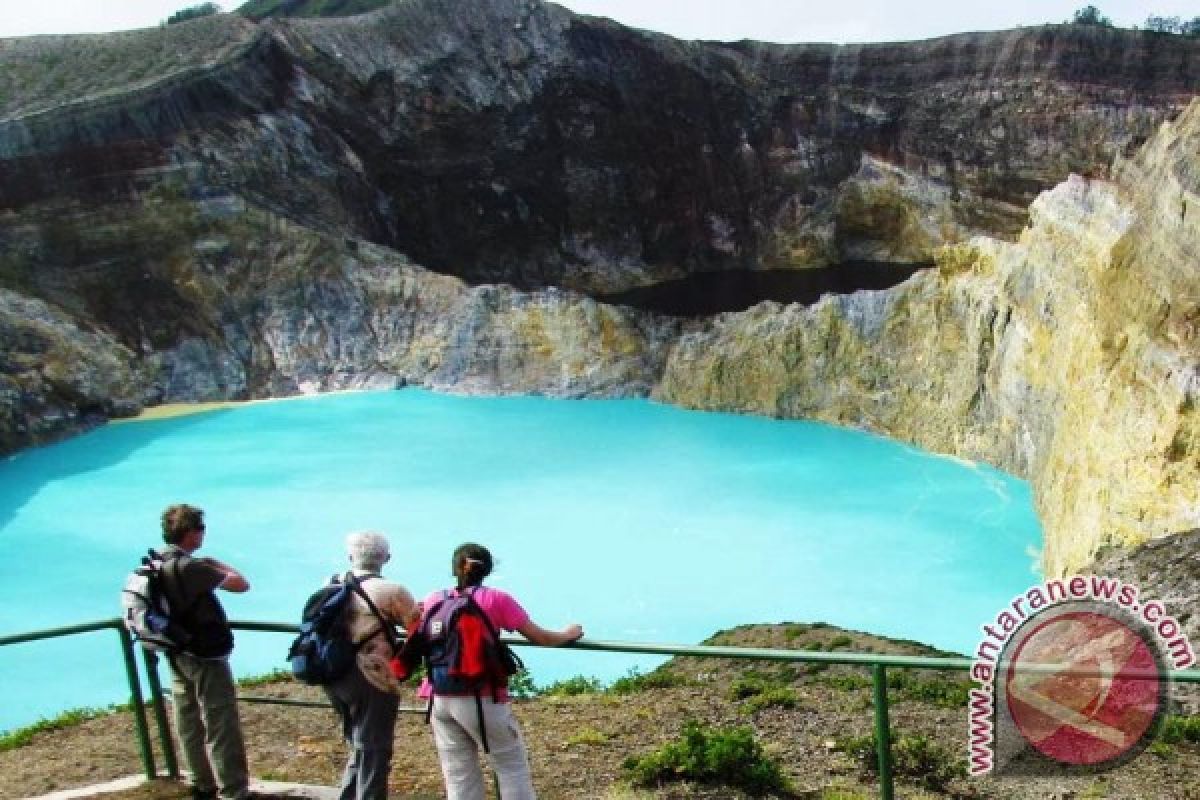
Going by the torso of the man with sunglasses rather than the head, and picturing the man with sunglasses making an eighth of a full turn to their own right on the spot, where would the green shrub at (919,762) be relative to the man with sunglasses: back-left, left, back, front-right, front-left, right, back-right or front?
front

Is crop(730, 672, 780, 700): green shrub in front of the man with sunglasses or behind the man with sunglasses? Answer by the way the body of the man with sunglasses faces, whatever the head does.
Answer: in front

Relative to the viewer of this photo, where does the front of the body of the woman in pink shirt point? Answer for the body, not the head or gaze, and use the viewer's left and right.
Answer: facing away from the viewer

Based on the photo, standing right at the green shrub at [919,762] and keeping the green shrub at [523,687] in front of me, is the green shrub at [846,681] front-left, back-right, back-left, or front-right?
front-right

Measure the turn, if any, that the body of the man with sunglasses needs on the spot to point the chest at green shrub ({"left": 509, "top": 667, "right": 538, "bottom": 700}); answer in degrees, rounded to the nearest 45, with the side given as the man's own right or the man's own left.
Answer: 0° — they already face it

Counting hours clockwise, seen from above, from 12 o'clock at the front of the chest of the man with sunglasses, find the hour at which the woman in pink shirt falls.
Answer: The woman in pink shirt is roughly at 1 o'clock from the man with sunglasses.

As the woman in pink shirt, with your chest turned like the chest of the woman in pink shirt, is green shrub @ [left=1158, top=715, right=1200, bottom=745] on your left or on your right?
on your right

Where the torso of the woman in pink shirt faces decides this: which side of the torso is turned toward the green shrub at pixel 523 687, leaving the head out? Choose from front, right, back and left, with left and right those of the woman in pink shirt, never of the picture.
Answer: front

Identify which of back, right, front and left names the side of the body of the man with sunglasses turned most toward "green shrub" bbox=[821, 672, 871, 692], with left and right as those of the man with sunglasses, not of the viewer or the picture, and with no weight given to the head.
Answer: front

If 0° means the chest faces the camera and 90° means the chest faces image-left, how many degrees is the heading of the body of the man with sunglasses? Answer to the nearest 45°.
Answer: approximately 225°

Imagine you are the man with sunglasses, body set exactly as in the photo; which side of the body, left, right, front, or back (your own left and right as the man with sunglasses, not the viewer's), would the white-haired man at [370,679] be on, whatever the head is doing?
right

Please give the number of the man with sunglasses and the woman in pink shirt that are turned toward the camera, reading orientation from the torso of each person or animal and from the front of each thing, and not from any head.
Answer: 0

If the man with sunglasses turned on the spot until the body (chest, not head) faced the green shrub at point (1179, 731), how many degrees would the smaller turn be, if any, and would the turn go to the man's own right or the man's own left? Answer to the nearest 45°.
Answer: approximately 45° to the man's own right
